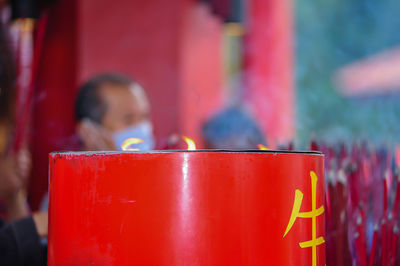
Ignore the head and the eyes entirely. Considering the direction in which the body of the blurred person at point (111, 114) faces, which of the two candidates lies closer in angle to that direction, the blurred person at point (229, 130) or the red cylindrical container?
the red cylindrical container

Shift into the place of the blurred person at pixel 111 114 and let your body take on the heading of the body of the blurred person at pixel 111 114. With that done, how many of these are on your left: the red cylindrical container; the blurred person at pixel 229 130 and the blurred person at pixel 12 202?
1

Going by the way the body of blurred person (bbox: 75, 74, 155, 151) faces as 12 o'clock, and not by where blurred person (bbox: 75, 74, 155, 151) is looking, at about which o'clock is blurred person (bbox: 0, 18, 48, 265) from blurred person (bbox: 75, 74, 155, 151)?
blurred person (bbox: 0, 18, 48, 265) is roughly at 2 o'clock from blurred person (bbox: 75, 74, 155, 151).

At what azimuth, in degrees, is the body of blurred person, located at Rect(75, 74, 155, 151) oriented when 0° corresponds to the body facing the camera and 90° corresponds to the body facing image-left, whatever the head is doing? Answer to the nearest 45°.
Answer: approximately 315°

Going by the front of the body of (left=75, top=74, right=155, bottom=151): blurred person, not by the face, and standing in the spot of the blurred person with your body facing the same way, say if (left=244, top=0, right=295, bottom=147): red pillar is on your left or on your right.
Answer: on your left

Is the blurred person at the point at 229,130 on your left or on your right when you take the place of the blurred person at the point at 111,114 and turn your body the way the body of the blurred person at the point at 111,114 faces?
on your left

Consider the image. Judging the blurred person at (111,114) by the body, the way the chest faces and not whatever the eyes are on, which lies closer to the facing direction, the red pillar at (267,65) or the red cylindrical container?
the red cylindrical container
